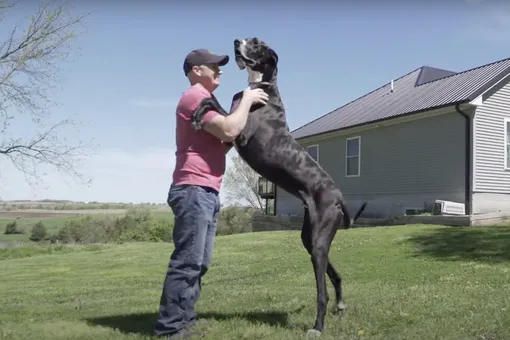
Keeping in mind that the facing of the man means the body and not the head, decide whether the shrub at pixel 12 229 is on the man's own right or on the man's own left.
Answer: on the man's own left

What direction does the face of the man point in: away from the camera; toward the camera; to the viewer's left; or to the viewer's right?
to the viewer's right

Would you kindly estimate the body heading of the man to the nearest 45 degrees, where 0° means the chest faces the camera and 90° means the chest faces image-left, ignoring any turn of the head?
approximately 270°

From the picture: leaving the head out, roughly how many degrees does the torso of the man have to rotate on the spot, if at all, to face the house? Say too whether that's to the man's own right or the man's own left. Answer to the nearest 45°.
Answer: approximately 45° to the man's own left

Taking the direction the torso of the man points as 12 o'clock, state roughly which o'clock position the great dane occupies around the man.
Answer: The great dane is roughly at 12 o'clock from the man.

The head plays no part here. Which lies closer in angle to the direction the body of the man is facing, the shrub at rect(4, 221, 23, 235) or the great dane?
the great dane

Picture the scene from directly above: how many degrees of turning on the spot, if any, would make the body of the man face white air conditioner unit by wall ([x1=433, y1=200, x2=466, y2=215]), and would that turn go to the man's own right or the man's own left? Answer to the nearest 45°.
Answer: approximately 45° to the man's own left

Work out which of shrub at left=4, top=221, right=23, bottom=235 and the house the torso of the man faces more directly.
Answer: the house
